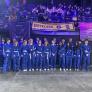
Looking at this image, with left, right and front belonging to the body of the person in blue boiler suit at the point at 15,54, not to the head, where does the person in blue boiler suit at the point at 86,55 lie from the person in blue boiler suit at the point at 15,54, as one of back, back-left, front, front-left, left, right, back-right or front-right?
left

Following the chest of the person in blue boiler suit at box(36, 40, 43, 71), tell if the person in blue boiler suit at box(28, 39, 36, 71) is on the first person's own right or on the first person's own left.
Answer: on the first person's own right

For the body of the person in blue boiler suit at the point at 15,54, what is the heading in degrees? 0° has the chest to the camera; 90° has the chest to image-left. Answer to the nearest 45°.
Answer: approximately 0°

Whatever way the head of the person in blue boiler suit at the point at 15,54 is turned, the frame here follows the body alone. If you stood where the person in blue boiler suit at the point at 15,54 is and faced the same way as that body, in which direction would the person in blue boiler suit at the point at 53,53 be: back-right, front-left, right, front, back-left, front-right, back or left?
left

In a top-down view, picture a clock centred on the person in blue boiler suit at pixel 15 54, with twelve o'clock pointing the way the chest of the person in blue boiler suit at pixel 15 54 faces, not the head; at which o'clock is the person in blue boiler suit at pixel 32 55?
the person in blue boiler suit at pixel 32 55 is roughly at 9 o'clock from the person in blue boiler suit at pixel 15 54.

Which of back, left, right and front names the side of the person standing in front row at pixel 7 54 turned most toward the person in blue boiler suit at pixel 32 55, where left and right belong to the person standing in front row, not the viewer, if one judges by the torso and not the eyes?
left

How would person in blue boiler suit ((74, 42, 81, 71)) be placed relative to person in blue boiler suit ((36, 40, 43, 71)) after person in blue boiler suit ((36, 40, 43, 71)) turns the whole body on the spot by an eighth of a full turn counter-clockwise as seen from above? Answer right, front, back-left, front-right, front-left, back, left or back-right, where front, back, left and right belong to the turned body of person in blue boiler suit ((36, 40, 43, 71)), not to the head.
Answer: front-left

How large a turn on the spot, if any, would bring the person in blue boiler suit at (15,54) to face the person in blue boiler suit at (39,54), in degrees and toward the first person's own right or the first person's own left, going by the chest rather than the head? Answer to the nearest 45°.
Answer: approximately 90° to the first person's own left
